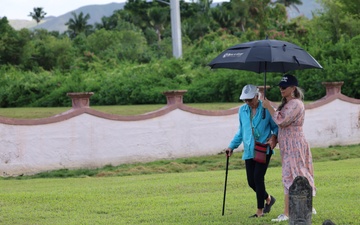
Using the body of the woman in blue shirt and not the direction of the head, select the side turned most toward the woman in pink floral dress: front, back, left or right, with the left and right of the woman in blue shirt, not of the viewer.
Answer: left

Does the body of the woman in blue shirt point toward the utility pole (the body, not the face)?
no

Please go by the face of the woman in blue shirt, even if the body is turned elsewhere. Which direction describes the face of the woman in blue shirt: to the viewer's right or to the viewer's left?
to the viewer's left

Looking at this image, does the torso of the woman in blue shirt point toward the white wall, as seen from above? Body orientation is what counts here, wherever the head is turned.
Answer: no

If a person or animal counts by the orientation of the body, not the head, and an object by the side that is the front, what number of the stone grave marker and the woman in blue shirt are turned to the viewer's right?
0

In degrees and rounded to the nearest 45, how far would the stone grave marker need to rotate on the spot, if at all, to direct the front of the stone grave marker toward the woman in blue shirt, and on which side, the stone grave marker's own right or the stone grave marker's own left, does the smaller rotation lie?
approximately 180°

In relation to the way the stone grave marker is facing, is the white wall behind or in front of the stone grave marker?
behind

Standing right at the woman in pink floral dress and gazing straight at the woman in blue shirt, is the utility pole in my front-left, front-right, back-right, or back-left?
front-right

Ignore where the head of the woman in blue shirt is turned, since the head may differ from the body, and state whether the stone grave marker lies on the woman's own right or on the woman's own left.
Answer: on the woman's own left

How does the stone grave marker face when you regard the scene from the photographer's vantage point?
facing the viewer

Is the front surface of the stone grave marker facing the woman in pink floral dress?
no

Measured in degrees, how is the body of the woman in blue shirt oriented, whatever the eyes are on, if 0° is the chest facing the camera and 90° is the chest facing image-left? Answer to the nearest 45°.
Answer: approximately 45°
